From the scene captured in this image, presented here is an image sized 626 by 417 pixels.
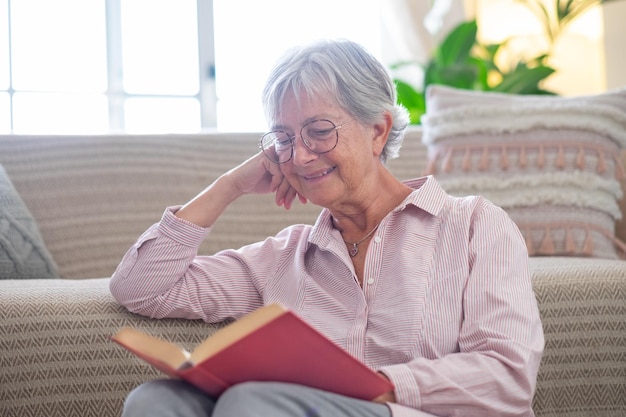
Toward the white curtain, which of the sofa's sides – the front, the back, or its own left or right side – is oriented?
back

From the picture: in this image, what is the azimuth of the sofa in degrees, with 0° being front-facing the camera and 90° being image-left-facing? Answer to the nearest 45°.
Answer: approximately 0°

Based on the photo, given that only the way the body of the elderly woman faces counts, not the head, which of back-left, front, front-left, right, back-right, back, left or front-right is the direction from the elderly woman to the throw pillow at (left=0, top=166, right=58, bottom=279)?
right

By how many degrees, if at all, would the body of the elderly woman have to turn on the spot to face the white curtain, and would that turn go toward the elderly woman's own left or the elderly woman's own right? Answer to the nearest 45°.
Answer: approximately 135° to the elderly woman's own right

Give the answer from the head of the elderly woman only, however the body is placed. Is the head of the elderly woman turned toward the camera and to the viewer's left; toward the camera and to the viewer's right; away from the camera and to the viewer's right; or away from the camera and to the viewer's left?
toward the camera and to the viewer's left
